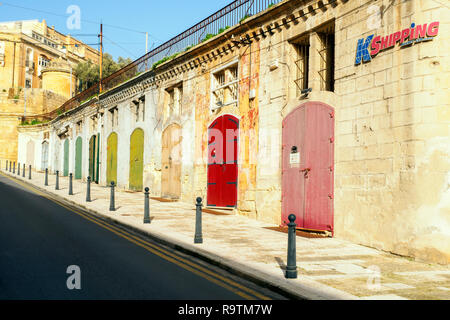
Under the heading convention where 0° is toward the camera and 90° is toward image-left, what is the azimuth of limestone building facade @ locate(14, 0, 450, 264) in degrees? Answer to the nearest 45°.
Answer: approximately 45°

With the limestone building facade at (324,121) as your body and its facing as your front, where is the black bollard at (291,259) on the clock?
The black bollard is roughly at 11 o'clock from the limestone building facade.
